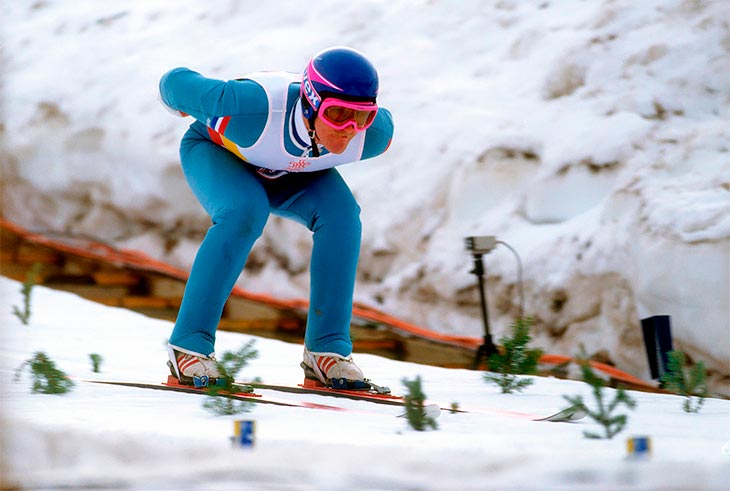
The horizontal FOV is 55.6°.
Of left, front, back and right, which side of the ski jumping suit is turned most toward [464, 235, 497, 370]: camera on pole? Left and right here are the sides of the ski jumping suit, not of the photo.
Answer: left

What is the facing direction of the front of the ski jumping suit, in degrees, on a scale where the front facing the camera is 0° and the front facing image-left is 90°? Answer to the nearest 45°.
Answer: approximately 315°

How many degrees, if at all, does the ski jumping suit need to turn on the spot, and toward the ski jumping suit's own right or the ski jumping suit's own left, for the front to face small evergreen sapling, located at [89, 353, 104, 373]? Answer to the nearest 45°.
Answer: approximately 180°

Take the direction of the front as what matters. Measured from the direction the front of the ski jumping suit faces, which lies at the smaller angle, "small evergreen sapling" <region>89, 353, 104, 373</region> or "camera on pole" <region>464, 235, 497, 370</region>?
the camera on pole

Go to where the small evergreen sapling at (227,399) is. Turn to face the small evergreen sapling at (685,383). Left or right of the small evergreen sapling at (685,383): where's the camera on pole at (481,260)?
left
